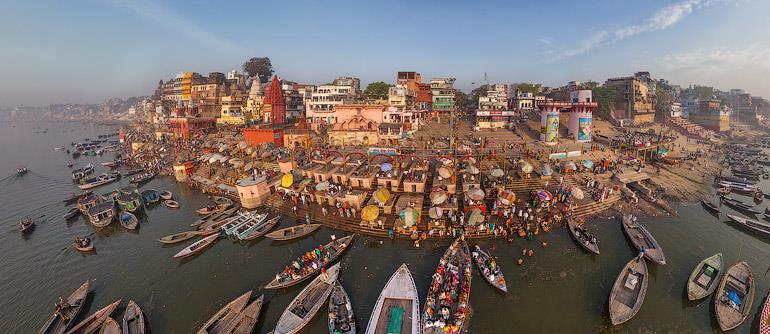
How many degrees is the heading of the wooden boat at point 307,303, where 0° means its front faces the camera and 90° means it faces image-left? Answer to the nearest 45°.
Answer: approximately 225°

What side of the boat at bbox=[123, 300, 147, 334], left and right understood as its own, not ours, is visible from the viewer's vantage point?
back

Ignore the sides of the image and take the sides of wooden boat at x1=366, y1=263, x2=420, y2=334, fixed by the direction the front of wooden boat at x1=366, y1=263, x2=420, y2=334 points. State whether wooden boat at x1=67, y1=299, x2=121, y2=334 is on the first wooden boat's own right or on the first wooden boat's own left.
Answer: on the first wooden boat's own left

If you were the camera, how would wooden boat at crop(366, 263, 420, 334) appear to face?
facing away from the viewer

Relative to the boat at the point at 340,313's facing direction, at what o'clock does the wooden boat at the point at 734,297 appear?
The wooden boat is roughly at 3 o'clock from the boat.

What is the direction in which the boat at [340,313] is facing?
away from the camera

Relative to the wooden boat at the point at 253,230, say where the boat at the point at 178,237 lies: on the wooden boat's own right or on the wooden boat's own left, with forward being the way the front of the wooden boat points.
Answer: on the wooden boat's own left

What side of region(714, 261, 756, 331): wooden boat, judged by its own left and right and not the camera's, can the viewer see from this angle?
back

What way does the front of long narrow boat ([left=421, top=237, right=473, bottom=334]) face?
away from the camera

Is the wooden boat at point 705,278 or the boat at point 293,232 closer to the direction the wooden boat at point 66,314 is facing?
the boat

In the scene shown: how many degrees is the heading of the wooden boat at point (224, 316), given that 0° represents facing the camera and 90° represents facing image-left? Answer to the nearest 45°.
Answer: approximately 225°

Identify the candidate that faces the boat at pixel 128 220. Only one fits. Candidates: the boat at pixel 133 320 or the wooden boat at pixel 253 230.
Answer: the boat at pixel 133 320
